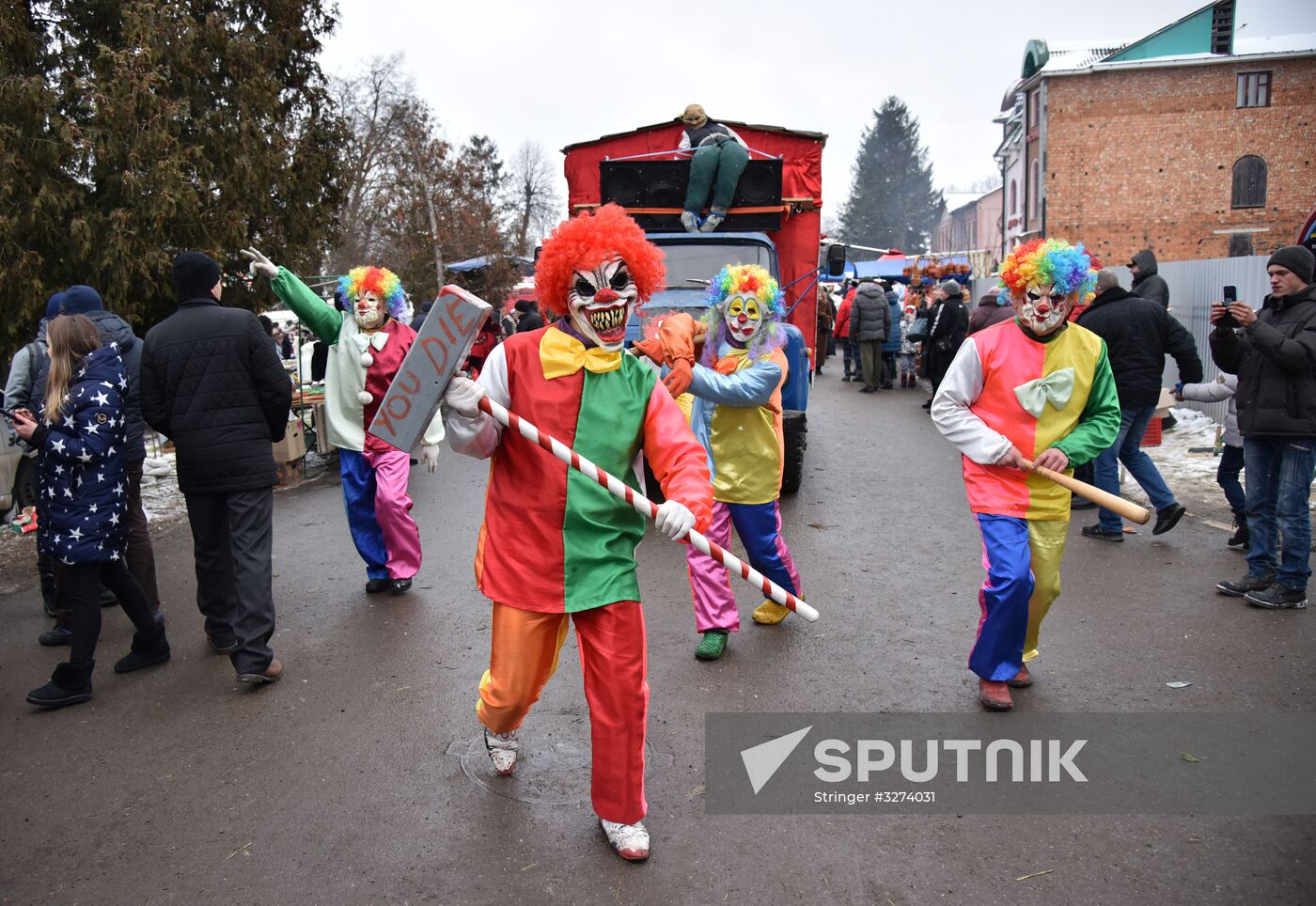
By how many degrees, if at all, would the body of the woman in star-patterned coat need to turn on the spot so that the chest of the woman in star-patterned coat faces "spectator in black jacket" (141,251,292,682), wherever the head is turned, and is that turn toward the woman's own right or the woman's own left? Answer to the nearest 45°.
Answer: approximately 180°

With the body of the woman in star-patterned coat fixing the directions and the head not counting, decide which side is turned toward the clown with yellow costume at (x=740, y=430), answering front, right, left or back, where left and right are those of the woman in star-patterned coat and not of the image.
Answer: back

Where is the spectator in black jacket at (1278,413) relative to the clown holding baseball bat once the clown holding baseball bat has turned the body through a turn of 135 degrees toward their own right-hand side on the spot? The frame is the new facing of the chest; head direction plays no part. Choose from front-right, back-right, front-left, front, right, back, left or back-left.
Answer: right

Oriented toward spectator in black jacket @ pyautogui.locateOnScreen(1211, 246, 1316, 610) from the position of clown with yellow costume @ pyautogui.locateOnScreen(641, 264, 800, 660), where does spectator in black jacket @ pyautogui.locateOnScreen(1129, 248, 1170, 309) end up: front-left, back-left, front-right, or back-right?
front-left

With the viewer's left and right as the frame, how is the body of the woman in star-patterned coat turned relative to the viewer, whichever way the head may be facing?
facing to the left of the viewer

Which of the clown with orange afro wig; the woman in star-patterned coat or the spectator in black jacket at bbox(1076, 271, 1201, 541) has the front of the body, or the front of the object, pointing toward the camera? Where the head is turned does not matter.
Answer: the clown with orange afro wig

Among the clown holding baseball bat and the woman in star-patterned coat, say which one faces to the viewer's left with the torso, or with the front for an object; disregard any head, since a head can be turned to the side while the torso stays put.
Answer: the woman in star-patterned coat

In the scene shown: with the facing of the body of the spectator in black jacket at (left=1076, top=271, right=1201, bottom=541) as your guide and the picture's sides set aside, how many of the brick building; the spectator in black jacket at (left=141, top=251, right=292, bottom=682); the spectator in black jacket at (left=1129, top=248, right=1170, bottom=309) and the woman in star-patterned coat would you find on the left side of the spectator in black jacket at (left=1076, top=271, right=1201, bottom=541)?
2

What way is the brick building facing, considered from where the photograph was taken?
facing to the left of the viewer

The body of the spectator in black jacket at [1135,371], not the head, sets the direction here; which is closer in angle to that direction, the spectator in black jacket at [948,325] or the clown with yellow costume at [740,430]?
the spectator in black jacket

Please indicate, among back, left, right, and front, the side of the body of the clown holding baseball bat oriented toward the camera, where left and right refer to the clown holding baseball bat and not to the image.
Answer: front
